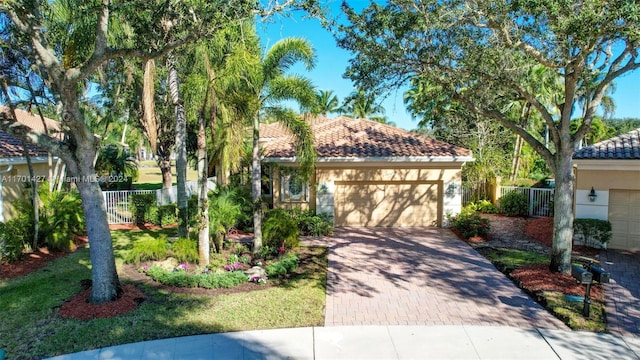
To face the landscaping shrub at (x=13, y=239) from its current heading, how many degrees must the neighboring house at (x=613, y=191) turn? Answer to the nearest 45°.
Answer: approximately 45° to its right

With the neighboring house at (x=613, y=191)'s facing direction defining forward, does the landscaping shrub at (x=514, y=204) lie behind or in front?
behind

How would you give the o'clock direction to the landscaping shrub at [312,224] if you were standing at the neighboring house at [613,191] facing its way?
The landscaping shrub is roughly at 2 o'clock from the neighboring house.

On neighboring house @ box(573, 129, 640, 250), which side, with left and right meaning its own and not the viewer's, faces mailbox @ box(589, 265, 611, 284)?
front

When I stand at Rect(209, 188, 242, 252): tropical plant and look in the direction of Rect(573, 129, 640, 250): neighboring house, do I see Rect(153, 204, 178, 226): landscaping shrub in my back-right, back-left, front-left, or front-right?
back-left

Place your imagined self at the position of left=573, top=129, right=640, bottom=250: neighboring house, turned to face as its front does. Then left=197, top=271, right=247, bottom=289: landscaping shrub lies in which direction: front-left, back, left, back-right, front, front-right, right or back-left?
front-right

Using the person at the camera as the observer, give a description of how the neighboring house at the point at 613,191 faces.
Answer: facing the viewer

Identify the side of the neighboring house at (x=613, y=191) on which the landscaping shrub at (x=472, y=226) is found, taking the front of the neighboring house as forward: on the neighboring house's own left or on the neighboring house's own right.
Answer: on the neighboring house's own right

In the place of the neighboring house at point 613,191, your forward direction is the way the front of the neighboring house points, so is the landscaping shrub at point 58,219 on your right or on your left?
on your right

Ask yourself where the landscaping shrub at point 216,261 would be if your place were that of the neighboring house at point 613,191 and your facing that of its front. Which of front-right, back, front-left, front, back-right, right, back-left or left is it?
front-right

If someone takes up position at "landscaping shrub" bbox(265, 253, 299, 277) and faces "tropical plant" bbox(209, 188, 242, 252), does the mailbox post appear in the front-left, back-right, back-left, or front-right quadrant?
back-right

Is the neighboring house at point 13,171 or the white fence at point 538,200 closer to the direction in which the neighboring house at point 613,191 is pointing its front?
the neighboring house
